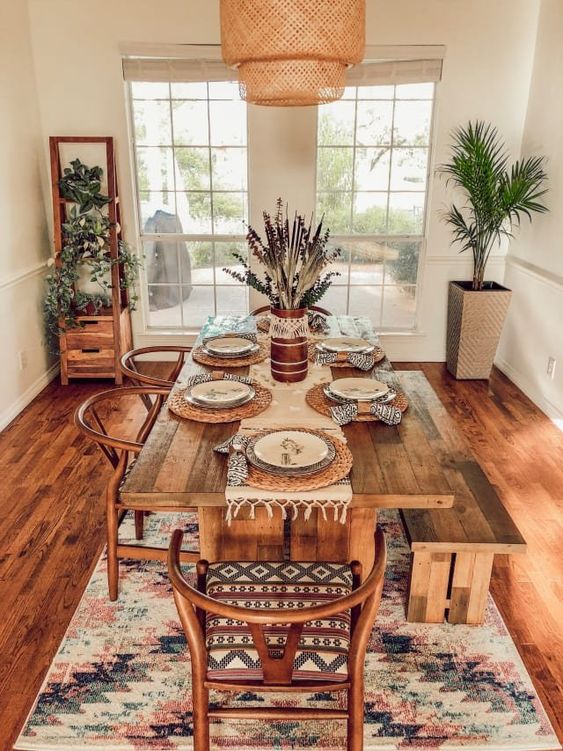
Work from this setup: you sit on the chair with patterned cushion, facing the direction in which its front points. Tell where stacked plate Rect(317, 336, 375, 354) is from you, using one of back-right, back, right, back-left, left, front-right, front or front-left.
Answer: front

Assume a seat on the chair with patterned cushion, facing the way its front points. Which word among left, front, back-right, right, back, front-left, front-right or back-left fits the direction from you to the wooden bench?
front-right

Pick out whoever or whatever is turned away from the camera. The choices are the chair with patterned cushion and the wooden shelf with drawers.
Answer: the chair with patterned cushion

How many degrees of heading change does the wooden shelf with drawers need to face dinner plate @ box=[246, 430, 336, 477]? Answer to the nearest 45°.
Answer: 0° — it already faces it

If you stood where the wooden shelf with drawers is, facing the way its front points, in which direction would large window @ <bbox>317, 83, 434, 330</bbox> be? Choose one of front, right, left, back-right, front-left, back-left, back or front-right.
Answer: left

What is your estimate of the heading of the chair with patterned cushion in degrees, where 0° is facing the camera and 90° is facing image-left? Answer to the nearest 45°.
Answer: approximately 180°

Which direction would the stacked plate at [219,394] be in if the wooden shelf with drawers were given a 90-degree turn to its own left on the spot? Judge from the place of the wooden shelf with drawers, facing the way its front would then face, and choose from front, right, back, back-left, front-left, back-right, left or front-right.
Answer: right

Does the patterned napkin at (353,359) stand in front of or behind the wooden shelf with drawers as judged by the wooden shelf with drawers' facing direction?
in front

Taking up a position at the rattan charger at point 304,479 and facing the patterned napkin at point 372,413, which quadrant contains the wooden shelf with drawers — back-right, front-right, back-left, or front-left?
front-left

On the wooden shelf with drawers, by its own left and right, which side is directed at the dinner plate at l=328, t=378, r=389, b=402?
front

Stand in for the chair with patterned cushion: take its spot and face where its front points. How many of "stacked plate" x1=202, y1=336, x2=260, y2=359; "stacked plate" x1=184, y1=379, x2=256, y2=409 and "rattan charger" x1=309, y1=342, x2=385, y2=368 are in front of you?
3

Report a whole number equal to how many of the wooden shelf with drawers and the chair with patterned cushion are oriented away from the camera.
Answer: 1

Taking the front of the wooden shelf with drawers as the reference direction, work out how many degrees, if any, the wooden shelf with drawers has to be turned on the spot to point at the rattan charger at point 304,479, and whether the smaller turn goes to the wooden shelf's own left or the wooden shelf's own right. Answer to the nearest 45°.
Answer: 0° — it already faces it

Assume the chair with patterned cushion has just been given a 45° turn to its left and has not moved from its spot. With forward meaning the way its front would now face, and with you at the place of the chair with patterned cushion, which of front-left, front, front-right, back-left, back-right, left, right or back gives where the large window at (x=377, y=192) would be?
front-right

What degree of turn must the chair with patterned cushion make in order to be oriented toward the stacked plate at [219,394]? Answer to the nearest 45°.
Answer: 0° — it already faces it
